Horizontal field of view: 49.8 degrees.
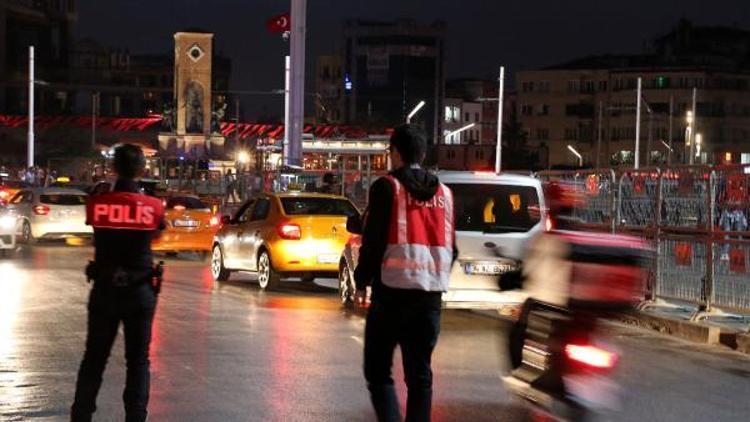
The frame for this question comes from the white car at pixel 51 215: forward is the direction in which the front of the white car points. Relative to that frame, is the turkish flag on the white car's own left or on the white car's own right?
on the white car's own right

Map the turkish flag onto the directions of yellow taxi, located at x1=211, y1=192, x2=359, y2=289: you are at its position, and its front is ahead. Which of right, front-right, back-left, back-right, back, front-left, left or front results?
front-right

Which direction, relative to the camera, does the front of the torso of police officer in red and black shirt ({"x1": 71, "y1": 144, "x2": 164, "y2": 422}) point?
away from the camera

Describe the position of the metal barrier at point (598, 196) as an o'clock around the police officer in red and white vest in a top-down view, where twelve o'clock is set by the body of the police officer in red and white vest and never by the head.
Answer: The metal barrier is roughly at 2 o'clock from the police officer in red and white vest.

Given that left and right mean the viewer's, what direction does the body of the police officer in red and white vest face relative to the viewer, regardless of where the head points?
facing away from the viewer and to the left of the viewer

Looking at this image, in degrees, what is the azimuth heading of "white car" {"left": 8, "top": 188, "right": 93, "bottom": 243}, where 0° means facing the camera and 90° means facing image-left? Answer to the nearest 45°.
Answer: approximately 135°

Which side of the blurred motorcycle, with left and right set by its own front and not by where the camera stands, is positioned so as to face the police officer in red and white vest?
left

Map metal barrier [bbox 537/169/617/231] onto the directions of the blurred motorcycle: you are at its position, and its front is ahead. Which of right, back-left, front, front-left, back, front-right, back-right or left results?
front-right

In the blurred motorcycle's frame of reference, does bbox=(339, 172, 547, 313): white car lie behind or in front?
in front

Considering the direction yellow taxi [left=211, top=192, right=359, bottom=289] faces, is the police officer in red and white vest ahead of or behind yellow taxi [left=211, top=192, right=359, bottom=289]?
behind

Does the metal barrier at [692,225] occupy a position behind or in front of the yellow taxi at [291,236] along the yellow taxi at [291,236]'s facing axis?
behind

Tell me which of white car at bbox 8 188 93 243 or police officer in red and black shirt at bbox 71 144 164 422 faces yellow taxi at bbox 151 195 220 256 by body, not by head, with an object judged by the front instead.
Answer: the police officer in red and black shirt
